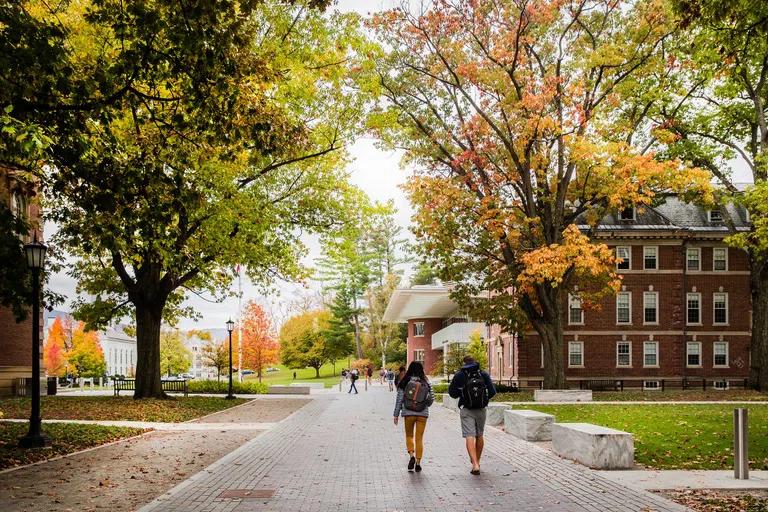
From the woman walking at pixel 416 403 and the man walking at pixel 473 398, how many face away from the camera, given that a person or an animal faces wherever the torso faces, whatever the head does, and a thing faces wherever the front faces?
2

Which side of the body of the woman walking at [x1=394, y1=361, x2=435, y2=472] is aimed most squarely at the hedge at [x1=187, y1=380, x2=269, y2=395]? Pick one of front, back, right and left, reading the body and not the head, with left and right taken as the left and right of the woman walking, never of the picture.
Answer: front

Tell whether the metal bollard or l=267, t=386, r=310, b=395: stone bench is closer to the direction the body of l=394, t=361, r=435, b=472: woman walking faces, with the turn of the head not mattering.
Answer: the stone bench

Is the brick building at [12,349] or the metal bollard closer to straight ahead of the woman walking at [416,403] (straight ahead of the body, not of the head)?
the brick building

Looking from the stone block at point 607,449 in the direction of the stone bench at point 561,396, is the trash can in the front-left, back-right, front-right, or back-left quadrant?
front-left

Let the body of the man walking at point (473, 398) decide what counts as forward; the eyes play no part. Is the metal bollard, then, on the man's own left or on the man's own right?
on the man's own right

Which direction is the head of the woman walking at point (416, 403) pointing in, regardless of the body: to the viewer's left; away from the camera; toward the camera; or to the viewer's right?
away from the camera

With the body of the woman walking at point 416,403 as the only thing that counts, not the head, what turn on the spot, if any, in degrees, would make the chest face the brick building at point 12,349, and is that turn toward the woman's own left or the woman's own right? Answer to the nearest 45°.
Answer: approximately 45° to the woman's own left

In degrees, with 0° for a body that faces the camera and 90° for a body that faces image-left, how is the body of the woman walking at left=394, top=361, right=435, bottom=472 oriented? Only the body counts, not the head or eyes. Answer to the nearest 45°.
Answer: approximately 180°

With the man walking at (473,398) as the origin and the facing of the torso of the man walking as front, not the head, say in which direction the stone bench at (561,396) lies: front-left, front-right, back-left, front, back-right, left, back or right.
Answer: front

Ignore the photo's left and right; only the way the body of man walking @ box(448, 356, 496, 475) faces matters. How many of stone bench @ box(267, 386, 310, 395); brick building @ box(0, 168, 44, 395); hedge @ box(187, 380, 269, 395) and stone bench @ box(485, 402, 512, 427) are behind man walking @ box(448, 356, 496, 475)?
0

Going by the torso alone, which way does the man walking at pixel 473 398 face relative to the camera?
away from the camera

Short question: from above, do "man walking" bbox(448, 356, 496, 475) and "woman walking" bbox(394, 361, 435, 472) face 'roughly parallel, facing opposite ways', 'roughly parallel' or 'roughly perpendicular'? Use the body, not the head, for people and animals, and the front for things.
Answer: roughly parallel

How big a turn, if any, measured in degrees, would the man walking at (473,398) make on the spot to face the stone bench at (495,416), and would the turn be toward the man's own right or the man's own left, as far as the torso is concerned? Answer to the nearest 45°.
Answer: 0° — they already face it

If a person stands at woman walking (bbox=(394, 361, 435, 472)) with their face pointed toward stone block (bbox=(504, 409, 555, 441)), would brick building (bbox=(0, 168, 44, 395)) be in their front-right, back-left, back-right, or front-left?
front-left
